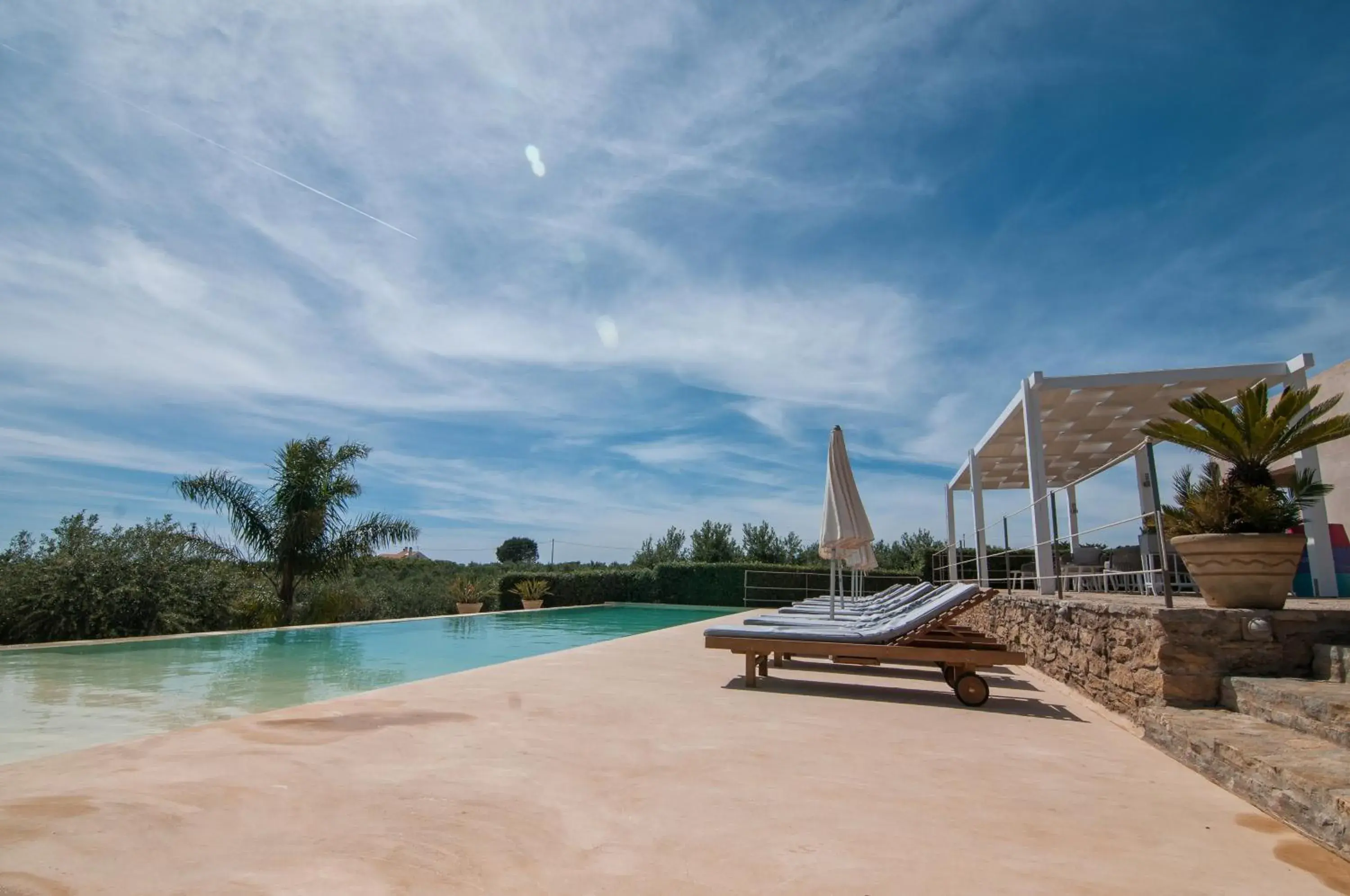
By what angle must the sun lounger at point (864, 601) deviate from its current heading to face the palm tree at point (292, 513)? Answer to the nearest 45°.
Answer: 0° — it already faces it

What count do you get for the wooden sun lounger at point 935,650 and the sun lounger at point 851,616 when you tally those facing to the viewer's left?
2

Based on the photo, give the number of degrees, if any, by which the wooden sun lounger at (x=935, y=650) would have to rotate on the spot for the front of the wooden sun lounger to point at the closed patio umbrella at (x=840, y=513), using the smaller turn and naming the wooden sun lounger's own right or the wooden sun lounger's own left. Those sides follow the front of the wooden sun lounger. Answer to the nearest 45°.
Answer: approximately 45° to the wooden sun lounger's own right

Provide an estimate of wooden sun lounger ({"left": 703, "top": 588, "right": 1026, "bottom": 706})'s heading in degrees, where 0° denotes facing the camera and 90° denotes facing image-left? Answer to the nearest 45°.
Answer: approximately 90°

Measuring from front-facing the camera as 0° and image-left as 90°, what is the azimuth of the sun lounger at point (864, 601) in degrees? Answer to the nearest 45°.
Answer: approximately 90°

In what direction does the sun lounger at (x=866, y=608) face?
to the viewer's left

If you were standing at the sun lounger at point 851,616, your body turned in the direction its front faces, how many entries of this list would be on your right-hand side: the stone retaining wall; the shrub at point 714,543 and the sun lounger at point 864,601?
2
